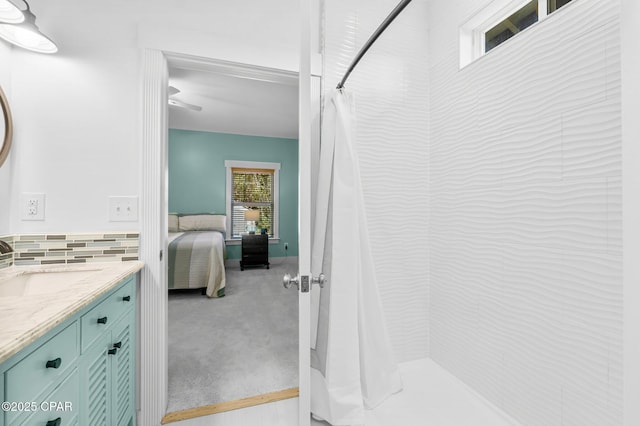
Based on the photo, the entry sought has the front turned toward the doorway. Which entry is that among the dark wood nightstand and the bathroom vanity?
the dark wood nightstand

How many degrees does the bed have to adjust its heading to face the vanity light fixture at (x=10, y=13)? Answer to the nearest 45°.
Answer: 0° — it already faces it

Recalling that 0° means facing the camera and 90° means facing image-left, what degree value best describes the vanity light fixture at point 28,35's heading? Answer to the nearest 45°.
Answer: approximately 315°

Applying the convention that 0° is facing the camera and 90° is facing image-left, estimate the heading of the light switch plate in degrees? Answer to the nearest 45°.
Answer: approximately 0°

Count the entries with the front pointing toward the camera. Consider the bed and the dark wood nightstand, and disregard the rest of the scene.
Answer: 2

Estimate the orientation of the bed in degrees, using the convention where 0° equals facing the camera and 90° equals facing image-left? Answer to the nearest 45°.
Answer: approximately 0°

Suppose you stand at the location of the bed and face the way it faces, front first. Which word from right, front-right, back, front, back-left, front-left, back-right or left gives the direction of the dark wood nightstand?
back-left

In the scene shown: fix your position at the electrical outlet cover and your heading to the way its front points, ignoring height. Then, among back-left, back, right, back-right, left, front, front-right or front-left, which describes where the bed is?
back-left

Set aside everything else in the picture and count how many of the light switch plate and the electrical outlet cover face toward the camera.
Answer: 2

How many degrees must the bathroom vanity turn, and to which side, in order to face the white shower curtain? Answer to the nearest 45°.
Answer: approximately 45° to its left

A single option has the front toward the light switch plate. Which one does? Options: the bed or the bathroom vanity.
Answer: the bed
